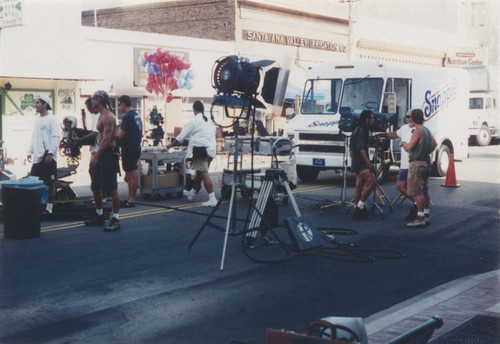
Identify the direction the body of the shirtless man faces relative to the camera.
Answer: to the viewer's left

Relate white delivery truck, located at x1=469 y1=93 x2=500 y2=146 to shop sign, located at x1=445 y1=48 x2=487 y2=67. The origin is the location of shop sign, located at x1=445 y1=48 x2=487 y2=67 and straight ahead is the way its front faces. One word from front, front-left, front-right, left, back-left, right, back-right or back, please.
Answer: front

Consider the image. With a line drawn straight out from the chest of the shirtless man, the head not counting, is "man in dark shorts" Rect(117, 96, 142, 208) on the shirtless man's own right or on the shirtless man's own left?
on the shirtless man's own right

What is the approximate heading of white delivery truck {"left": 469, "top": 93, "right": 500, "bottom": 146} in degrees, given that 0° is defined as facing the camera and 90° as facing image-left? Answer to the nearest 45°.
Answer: approximately 45°

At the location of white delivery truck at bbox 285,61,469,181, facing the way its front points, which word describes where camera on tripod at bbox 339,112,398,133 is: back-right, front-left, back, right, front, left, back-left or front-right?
front-left

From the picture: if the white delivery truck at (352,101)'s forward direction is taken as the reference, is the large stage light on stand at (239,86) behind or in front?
in front

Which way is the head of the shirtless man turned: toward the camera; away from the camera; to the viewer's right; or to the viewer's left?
to the viewer's left

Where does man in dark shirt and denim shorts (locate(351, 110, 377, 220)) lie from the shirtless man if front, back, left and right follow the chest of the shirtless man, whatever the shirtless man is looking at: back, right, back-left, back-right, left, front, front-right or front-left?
back

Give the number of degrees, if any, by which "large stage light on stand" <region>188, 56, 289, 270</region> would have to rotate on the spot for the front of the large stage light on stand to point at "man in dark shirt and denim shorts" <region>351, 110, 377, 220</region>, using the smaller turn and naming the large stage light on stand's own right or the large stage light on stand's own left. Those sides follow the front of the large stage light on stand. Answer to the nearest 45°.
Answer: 0° — it already faces them

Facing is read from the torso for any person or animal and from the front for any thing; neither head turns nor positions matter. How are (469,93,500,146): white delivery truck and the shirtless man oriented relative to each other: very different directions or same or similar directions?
same or similar directions

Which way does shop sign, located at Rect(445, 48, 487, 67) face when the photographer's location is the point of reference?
facing the viewer

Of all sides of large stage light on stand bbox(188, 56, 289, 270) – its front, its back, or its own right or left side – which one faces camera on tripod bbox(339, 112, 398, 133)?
front
